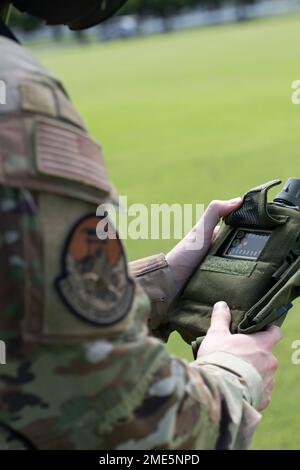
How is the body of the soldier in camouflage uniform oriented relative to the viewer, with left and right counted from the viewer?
facing away from the viewer and to the right of the viewer
